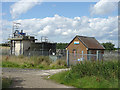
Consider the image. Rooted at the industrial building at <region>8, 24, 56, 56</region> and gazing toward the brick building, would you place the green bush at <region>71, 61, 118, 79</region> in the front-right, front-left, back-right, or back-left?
front-right

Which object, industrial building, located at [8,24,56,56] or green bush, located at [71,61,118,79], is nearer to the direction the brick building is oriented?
the green bush

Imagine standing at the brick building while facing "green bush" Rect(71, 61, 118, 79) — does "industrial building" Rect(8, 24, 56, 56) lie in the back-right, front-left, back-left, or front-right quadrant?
back-right

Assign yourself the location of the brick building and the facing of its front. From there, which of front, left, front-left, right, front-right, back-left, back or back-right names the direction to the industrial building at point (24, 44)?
right

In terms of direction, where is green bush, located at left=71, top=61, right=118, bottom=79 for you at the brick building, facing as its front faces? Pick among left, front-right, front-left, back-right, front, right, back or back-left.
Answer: front-left

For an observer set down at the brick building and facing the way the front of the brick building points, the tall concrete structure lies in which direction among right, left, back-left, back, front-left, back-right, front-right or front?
right

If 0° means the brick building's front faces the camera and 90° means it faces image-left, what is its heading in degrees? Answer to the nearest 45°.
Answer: approximately 45°
